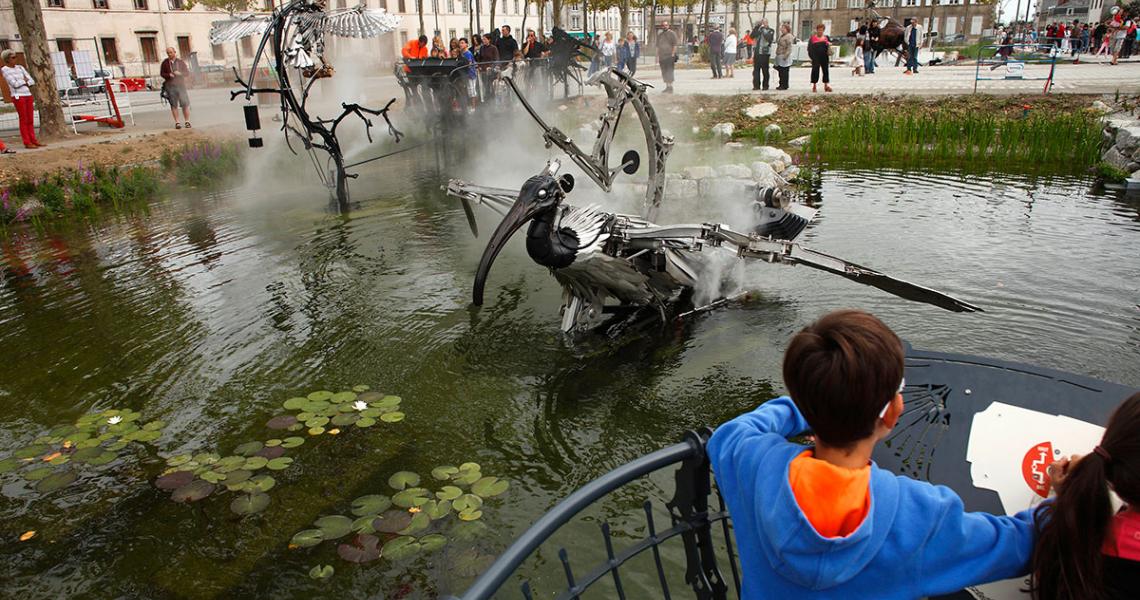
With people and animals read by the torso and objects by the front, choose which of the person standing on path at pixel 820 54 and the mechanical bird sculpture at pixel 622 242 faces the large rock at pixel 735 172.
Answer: the person standing on path

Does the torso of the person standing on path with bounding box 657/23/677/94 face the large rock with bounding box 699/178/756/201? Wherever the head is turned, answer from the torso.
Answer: yes

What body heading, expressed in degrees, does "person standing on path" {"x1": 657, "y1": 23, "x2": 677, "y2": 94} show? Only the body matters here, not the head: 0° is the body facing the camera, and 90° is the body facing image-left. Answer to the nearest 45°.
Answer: approximately 0°

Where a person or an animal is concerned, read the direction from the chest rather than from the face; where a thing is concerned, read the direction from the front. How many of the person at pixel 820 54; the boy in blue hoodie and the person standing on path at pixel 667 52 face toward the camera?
2

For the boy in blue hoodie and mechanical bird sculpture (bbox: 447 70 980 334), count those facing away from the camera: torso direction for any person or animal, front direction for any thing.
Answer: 1

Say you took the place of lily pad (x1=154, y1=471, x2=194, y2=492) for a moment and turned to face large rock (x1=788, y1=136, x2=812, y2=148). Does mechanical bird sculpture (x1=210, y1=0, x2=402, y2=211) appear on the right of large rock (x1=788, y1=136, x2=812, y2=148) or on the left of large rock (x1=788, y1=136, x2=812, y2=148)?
left

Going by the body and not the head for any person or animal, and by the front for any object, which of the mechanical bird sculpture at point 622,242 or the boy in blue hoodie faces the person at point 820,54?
the boy in blue hoodie

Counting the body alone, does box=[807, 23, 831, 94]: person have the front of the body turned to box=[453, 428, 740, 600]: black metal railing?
yes

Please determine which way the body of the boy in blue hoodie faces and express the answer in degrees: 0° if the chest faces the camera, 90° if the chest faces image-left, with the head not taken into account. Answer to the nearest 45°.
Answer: approximately 180°

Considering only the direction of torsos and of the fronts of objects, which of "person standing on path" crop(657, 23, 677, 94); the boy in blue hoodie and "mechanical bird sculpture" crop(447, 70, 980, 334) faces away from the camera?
the boy in blue hoodie

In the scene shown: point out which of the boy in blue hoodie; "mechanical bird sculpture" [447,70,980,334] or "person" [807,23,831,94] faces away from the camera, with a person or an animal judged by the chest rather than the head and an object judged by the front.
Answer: the boy in blue hoodie

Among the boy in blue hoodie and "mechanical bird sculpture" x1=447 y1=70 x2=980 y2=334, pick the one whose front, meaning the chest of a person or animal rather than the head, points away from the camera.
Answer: the boy in blue hoodie

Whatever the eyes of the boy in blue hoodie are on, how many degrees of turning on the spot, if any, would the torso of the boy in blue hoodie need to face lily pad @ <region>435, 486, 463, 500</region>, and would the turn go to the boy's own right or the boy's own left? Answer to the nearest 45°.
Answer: approximately 45° to the boy's own left

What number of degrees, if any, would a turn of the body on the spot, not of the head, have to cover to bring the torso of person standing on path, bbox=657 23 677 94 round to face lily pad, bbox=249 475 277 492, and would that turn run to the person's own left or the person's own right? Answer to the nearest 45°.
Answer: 0° — they already face it

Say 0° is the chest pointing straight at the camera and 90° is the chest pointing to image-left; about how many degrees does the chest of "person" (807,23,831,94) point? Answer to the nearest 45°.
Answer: approximately 0°

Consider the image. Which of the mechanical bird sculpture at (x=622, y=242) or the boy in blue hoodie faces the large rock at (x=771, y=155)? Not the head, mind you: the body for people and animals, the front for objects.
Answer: the boy in blue hoodie
